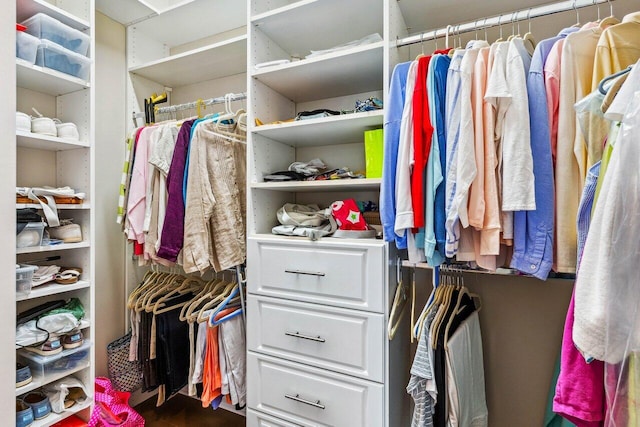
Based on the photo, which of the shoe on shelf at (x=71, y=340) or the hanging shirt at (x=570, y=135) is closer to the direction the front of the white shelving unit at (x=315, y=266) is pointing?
the shoe on shelf

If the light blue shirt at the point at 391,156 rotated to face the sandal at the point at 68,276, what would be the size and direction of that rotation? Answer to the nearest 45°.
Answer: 0° — it already faces it

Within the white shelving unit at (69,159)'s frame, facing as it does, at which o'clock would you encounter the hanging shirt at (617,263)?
The hanging shirt is roughly at 1 o'clock from the white shelving unit.

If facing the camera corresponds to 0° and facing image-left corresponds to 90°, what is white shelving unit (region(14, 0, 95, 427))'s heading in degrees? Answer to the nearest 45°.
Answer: approximately 315°
